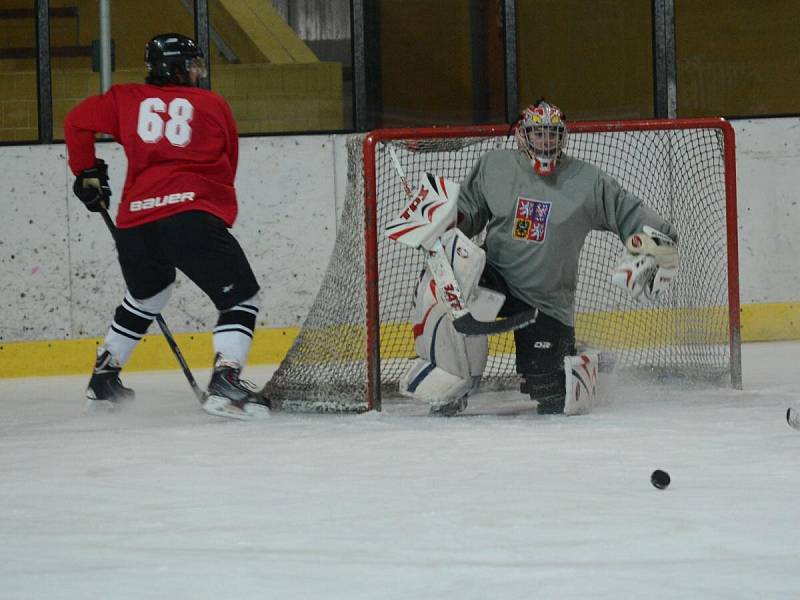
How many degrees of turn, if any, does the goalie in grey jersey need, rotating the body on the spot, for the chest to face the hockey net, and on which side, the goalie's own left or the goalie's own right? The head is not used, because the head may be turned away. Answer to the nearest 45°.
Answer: approximately 180°

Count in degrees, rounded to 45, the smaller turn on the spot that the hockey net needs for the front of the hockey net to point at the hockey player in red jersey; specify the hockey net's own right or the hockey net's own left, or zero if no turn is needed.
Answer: approximately 90° to the hockey net's own right

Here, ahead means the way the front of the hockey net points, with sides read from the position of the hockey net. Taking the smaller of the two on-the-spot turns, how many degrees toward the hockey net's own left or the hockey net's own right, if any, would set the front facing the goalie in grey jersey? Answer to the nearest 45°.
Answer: approximately 45° to the hockey net's own right

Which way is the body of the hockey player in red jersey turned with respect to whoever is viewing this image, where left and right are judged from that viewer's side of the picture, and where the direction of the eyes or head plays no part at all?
facing away from the viewer and to the right of the viewer

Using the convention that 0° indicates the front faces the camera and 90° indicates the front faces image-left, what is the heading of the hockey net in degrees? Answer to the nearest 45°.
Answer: approximately 315°

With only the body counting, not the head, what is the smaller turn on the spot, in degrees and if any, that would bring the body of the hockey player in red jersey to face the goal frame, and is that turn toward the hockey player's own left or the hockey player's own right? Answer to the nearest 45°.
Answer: approximately 45° to the hockey player's own right

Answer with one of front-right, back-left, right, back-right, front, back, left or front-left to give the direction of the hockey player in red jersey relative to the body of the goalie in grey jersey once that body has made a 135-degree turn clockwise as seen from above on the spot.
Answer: front-left

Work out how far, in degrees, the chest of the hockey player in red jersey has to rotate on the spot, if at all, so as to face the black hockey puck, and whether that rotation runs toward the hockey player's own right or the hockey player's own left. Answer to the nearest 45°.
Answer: approximately 90° to the hockey player's own right
